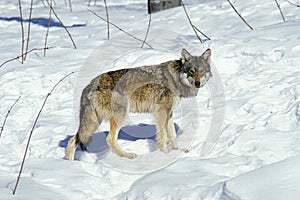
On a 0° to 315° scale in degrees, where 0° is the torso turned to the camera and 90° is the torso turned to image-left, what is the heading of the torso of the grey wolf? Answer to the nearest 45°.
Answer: approximately 270°
